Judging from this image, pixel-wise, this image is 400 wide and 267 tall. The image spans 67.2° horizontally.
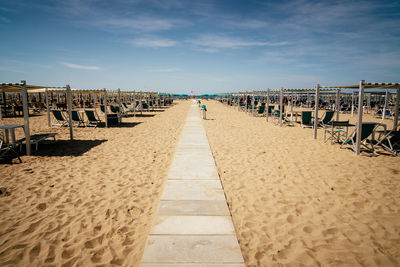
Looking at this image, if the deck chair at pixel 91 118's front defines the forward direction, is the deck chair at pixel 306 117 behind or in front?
in front
